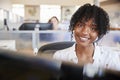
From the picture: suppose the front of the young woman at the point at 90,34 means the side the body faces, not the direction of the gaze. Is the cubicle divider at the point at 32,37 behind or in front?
behind

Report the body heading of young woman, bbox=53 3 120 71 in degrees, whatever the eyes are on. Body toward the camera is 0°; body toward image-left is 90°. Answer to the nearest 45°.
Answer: approximately 0°
